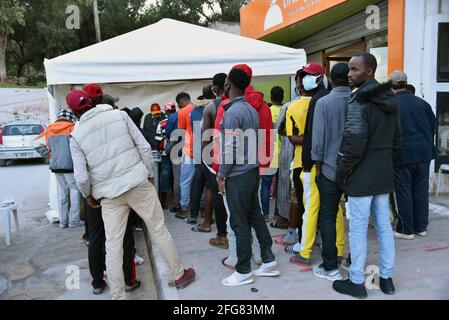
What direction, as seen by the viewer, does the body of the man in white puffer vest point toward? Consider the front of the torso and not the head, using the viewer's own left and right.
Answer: facing away from the viewer

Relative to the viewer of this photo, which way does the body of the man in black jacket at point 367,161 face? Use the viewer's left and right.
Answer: facing away from the viewer and to the left of the viewer

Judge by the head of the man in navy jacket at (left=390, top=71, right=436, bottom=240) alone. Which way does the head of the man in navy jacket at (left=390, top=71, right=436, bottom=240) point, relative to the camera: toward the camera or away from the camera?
away from the camera

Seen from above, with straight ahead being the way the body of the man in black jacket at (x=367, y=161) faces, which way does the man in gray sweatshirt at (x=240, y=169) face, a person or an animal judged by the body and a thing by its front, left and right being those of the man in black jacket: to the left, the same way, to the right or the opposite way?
the same way

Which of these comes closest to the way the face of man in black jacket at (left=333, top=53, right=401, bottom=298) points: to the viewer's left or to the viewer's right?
to the viewer's left

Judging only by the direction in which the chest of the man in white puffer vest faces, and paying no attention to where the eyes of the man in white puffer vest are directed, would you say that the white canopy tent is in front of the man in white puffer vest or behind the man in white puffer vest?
in front

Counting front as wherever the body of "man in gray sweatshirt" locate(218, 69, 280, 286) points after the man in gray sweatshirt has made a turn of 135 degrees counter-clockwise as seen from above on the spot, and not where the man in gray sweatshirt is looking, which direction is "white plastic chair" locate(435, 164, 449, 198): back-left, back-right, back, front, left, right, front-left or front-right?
back-left

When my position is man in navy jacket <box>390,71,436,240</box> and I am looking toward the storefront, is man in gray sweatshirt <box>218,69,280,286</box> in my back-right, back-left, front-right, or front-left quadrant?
back-left

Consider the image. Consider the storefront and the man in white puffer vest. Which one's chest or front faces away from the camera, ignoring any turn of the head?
the man in white puffer vest
